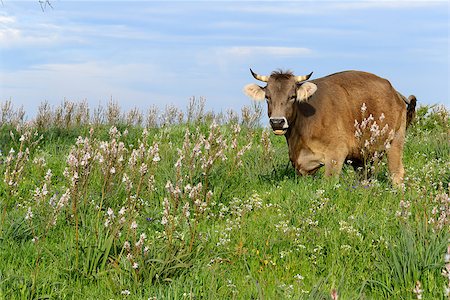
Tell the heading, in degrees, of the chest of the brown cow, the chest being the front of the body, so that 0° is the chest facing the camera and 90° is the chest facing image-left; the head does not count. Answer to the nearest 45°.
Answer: approximately 45°
